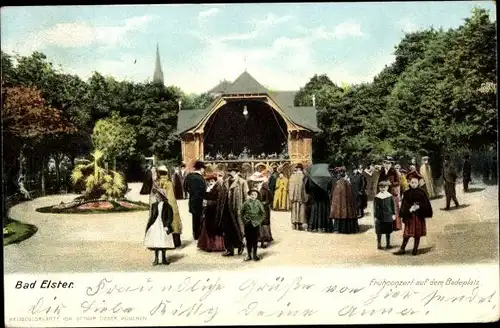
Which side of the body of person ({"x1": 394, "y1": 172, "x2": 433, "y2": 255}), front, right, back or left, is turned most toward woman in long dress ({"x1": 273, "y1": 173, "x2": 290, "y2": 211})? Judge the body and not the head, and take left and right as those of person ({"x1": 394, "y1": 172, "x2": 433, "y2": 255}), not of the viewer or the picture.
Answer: back

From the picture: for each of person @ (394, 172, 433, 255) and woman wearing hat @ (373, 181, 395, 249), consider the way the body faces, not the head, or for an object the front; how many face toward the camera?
2

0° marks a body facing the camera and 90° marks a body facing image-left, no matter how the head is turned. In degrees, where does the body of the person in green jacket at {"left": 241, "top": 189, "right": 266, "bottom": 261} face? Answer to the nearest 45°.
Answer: approximately 0°

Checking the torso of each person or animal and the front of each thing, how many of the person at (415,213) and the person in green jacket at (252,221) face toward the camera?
2

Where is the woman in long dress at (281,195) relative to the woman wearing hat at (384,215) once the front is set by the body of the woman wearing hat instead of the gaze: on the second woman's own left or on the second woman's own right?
on the second woman's own right

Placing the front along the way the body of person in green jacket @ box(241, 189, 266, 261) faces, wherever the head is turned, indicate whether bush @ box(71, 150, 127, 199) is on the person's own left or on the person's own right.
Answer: on the person's own right

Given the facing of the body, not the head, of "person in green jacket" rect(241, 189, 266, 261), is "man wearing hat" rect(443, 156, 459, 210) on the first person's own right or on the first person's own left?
on the first person's own left
